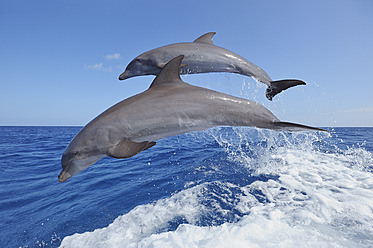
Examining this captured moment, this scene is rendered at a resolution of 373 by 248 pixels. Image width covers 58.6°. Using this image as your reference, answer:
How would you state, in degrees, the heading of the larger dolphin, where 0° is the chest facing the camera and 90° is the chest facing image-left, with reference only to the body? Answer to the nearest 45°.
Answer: approximately 90°

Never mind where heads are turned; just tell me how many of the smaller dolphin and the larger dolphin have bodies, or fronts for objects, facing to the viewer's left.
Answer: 2

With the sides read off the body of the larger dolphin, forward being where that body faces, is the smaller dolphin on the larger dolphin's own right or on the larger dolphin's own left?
on the larger dolphin's own right

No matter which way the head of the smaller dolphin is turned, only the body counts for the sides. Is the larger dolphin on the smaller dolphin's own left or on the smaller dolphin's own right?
on the smaller dolphin's own left

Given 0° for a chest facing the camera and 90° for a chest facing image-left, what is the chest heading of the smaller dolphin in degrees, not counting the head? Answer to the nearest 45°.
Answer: approximately 90°
